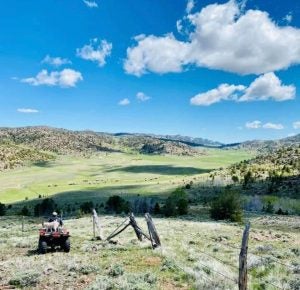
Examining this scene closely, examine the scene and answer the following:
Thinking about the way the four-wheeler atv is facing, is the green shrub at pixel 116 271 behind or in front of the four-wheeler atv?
behind

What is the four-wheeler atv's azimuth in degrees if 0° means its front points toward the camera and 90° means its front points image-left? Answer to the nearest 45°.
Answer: approximately 180°

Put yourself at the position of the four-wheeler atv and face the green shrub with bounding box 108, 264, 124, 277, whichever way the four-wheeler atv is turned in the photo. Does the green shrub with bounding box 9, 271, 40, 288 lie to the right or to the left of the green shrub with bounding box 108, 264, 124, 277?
right

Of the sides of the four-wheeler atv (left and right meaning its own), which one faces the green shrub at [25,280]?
back
